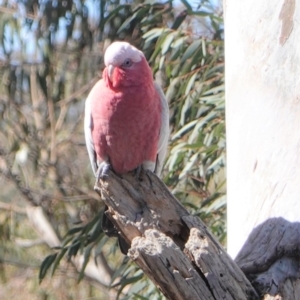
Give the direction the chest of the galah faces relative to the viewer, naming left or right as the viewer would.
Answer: facing the viewer

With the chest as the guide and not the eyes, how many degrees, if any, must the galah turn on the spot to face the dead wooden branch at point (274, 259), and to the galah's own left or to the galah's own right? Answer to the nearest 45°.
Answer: approximately 45° to the galah's own left

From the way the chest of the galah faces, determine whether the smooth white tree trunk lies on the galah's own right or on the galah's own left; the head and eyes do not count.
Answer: on the galah's own left
